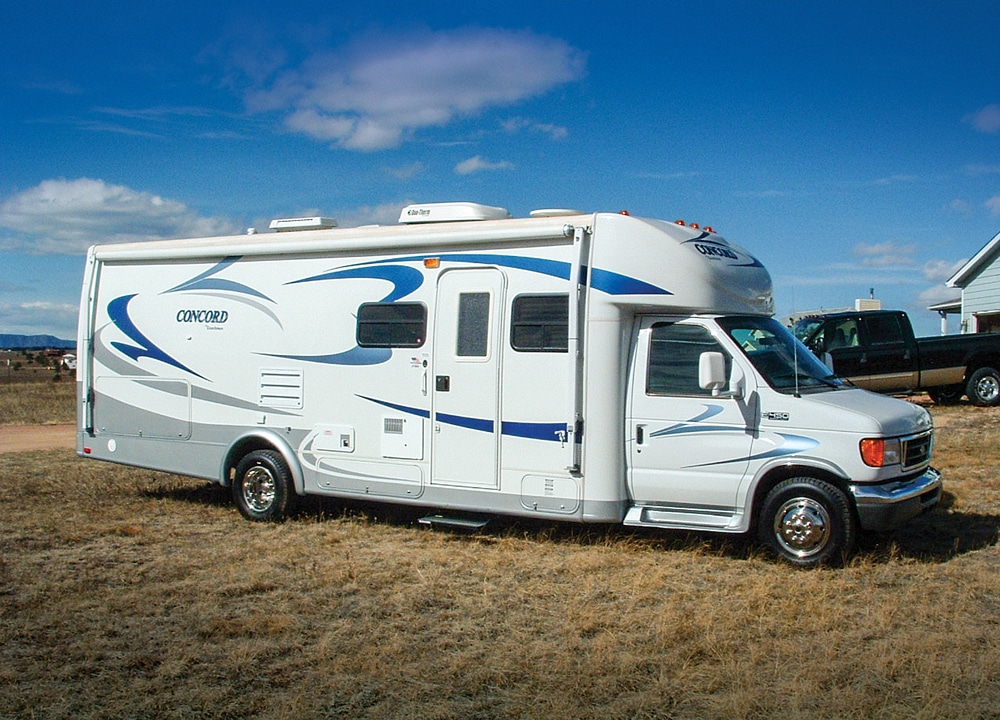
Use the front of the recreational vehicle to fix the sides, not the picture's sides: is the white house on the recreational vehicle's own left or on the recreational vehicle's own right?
on the recreational vehicle's own left

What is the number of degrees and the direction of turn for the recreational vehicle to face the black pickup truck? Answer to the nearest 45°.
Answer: approximately 90° to its left

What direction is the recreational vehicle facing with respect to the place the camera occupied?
facing the viewer and to the right of the viewer
